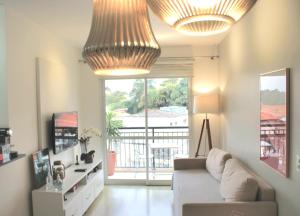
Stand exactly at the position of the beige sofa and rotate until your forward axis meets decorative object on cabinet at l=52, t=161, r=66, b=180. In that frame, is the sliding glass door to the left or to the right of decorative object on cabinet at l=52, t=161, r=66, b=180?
right

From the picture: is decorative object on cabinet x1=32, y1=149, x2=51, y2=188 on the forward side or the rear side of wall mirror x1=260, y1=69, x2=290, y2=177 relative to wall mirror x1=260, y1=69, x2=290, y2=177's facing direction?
on the forward side

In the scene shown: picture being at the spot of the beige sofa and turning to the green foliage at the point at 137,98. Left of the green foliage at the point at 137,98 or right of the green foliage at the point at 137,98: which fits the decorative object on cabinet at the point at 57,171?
left

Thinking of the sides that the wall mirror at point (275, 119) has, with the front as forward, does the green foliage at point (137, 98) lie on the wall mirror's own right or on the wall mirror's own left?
on the wall mirror's own right

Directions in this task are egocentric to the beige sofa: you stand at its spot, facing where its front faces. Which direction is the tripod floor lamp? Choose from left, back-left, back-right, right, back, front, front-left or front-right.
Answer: right

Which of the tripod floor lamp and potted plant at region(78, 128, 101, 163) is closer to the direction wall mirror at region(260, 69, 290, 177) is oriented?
the potted plant

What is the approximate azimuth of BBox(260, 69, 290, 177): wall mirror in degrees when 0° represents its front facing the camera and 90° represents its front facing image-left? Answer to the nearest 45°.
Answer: approximately 45°

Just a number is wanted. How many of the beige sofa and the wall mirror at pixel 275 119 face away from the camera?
0

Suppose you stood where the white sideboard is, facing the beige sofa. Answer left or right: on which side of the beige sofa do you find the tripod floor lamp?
left

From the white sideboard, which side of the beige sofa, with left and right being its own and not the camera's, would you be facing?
front

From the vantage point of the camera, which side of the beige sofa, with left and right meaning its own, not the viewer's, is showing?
left
